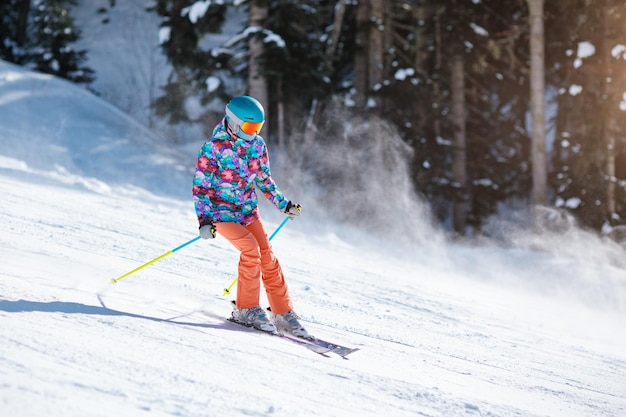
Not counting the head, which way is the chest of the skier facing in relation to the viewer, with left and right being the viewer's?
facing the viewer and to the right of the viewer

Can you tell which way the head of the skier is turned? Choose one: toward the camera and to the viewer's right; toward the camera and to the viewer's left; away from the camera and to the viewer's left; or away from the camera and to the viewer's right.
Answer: toward the camera and to the viewer's right
